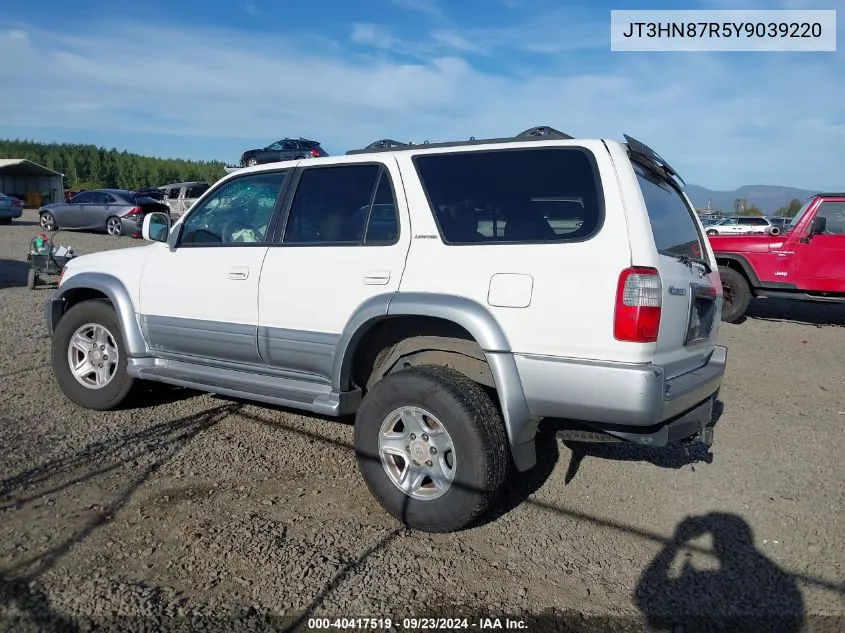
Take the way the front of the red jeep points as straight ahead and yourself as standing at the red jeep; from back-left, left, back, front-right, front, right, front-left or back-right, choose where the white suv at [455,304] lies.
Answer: left

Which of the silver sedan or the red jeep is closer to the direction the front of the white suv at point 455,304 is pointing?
the silver sedan

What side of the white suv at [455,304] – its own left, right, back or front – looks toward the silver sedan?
front

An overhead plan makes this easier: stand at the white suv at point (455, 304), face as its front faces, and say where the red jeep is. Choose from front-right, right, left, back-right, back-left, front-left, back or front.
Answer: right

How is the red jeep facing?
to the viewer's left

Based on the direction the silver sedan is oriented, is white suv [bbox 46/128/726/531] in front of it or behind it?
behind

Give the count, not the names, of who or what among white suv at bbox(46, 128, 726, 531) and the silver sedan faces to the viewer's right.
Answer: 0

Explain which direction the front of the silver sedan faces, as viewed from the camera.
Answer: facing away from the viewer and to the left of the viewer

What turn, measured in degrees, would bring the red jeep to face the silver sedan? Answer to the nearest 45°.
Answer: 0° — it already faces it

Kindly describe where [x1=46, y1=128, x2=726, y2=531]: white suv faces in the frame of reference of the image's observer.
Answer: facing away from the viewer and to the left of the viewer

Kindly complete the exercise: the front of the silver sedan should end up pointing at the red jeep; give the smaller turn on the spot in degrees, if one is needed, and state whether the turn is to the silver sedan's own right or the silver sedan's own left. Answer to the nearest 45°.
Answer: approximately 180°
